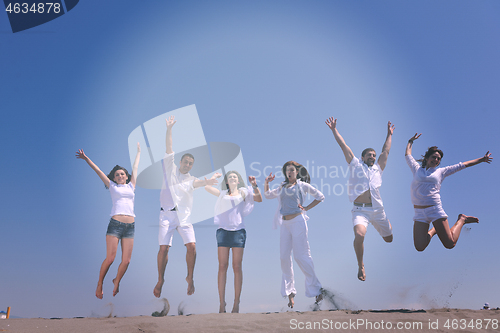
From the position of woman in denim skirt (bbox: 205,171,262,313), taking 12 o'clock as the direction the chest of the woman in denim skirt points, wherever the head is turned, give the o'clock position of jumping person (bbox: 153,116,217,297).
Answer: The jumping person is roughly at 4 o'clock from the woman in denim skirt.

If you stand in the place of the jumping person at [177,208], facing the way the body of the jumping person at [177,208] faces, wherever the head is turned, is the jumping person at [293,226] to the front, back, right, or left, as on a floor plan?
left

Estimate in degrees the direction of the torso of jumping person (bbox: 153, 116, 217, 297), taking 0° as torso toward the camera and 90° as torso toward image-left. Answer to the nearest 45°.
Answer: approximately 0°

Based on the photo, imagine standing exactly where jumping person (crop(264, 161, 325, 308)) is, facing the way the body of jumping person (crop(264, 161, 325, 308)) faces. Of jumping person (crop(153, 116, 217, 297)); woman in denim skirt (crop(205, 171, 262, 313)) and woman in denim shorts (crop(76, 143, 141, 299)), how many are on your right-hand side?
3

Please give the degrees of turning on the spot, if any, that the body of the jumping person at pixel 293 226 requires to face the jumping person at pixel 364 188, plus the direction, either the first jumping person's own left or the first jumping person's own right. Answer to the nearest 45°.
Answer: approximately 90° to the first jumping person's own left

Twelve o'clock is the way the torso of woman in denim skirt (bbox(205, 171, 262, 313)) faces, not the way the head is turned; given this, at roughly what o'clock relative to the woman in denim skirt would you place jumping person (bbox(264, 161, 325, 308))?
The jumping person is roughly at 9 o'clock from the woman in denim skirt.

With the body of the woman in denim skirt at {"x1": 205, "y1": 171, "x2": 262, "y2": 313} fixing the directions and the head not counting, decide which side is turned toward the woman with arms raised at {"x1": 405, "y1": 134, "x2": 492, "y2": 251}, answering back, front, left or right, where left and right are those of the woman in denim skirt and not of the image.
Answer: left

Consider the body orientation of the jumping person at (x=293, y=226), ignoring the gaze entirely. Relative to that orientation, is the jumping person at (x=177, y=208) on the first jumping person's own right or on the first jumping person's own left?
on the first jumping person's own right

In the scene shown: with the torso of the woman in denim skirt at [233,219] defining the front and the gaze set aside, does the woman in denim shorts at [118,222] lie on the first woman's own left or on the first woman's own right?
on the first woman's own right
